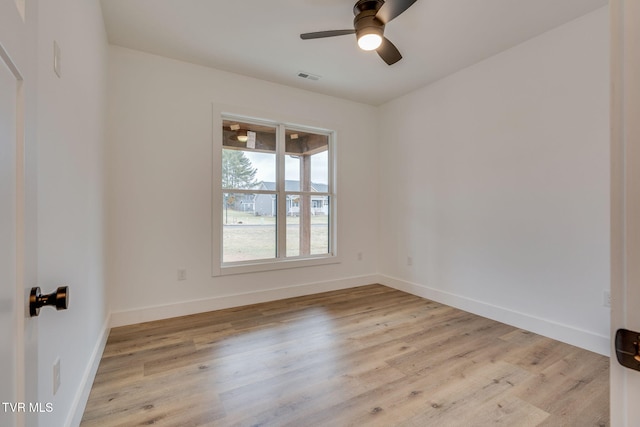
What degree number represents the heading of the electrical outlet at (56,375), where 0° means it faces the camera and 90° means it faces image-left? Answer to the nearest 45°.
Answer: approximately 270°

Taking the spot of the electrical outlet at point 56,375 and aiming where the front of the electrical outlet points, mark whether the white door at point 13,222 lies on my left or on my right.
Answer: on my right

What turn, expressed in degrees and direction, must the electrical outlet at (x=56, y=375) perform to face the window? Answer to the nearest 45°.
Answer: approximately 45° to its left

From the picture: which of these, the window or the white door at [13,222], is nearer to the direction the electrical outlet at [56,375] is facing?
the window
